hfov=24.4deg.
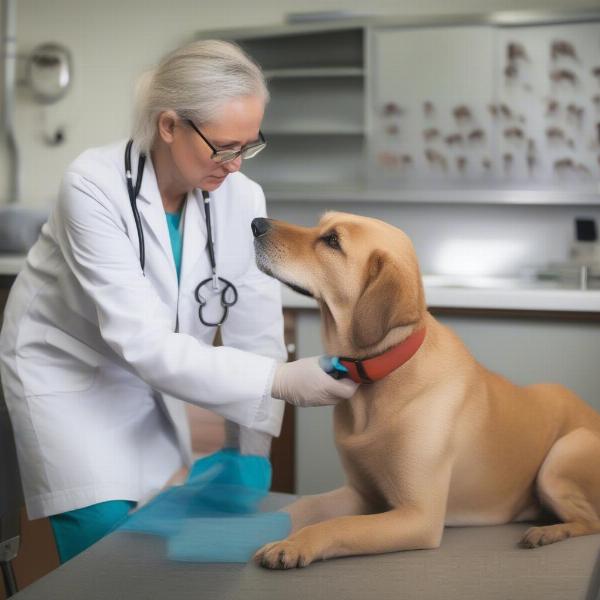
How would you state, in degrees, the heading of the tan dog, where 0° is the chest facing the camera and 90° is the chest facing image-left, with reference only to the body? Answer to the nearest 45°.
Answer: approximately 90°

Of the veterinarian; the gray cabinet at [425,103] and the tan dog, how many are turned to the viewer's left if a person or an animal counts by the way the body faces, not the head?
1

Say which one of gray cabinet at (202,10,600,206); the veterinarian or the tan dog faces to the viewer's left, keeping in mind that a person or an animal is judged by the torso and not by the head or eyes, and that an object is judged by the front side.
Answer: the tan dog

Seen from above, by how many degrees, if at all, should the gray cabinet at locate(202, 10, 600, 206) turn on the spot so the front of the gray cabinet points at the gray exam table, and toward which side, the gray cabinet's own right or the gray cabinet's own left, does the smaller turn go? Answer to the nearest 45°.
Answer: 0° — it already faces it

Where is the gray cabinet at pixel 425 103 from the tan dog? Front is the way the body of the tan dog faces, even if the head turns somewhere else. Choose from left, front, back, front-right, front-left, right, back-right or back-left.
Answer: right

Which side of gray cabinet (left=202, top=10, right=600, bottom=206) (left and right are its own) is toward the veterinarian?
front

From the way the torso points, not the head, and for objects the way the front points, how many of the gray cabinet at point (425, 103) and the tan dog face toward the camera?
1

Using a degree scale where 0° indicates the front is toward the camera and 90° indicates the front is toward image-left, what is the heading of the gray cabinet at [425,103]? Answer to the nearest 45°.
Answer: approximately 0°

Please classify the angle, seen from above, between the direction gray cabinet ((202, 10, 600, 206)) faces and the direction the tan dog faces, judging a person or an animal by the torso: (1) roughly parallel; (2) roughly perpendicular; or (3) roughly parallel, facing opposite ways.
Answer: roughly perpendicular

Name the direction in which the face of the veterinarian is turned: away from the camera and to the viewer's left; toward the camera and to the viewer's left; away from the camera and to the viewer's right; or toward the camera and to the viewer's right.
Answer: toward the camera and to the viewer's right
